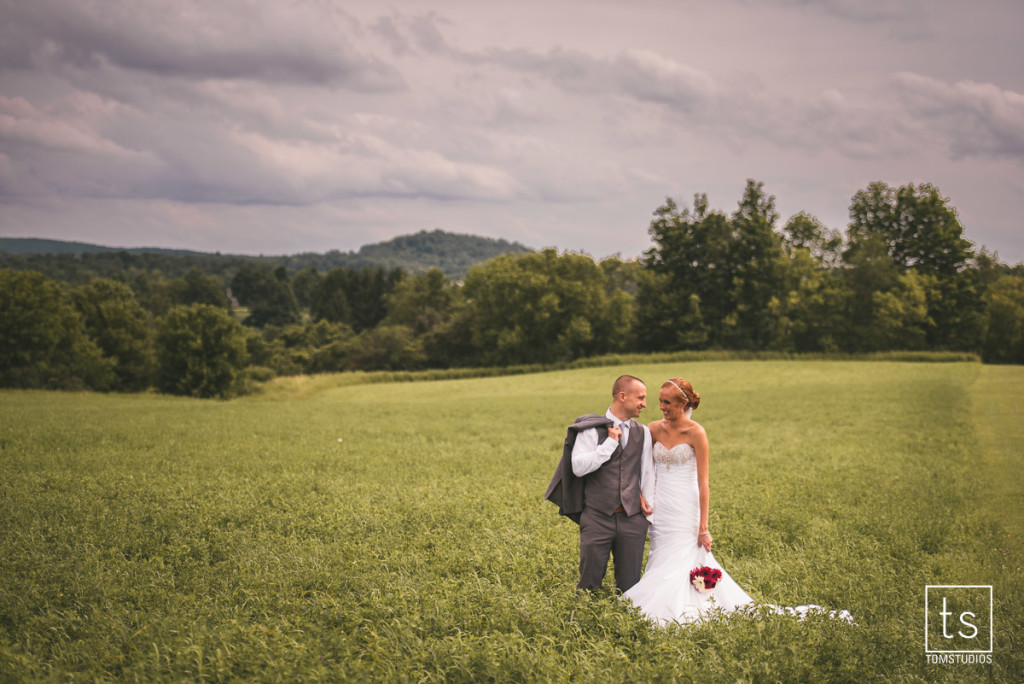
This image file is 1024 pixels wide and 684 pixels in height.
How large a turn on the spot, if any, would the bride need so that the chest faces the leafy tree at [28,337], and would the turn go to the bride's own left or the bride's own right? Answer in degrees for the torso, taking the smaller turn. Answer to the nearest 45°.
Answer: approximately 90° to the bride's own right

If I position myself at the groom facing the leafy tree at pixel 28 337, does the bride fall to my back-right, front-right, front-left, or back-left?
back-right

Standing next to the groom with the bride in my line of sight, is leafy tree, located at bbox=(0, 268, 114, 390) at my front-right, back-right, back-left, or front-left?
back-left

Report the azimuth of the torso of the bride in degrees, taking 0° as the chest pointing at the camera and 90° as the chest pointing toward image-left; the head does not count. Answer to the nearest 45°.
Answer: approximately 45°
